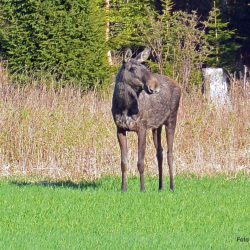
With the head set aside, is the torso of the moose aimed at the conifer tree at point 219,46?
no

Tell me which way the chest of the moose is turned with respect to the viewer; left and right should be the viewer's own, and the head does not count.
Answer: facing the viewer and to the left of the viewer
